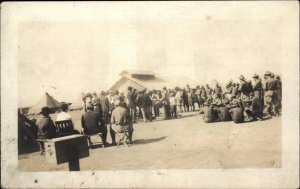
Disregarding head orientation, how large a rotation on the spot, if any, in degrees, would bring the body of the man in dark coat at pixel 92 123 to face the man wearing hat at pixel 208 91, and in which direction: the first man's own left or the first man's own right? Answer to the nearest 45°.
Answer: approximately 45° to the first man's own right

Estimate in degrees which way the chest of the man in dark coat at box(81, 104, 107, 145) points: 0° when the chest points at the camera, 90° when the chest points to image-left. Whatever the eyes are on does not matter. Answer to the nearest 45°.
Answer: approximately 225°
